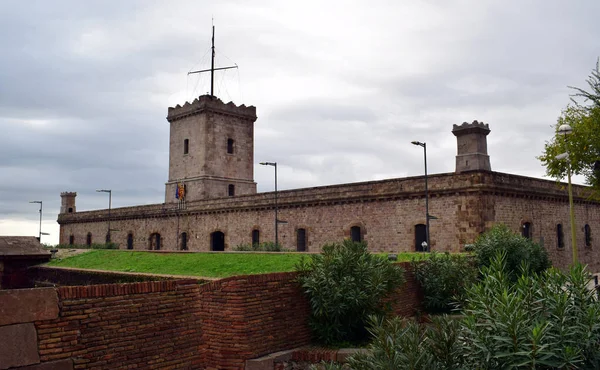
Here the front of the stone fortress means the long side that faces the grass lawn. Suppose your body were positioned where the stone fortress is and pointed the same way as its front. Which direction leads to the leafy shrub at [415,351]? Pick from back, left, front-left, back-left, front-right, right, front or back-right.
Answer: front-left

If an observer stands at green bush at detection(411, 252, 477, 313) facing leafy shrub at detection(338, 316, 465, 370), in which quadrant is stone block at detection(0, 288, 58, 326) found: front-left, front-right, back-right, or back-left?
front-right

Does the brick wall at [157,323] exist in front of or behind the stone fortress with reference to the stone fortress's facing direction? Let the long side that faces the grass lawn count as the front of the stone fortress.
in front

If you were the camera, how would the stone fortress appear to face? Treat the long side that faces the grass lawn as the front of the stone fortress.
facing the viewer and to the left of the viewer

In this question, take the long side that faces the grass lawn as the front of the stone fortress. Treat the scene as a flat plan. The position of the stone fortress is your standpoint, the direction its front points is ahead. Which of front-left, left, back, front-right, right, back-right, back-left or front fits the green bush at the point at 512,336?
front-left
